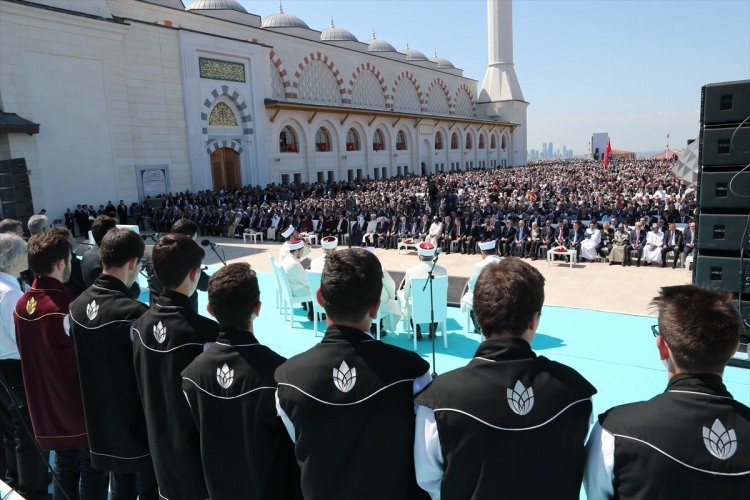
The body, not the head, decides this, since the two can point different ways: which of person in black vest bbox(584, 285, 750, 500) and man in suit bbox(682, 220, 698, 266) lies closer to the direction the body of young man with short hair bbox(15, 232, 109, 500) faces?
the man in suit

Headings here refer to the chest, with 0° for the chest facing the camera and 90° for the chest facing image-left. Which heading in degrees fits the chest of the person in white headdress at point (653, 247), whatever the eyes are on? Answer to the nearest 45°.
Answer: approximately 45°

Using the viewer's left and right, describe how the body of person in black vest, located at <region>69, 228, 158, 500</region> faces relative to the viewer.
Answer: facing away from the viewer and to the right of the viewer

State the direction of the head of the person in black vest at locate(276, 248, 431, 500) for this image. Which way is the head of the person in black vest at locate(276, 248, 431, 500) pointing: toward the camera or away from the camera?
away from the camera

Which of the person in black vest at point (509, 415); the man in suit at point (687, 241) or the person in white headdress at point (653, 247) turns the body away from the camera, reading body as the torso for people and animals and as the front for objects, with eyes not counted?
the person in black vest

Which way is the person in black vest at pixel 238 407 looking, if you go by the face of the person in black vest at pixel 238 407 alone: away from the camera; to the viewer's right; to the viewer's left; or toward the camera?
away from the camera

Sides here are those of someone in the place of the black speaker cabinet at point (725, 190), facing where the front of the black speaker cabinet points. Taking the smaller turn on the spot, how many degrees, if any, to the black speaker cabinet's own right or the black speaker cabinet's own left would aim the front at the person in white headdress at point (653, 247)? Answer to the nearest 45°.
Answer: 0° — it already faces them

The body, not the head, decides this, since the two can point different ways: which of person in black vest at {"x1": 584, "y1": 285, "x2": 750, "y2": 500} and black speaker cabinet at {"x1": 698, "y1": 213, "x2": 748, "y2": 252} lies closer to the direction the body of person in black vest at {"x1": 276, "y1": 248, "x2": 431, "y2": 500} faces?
the black speaker cabinet

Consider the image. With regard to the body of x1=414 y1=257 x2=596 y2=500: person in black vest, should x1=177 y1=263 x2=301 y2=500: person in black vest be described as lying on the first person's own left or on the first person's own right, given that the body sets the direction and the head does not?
on the first person's own left

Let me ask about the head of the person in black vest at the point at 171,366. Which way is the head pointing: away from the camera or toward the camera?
away from the camera

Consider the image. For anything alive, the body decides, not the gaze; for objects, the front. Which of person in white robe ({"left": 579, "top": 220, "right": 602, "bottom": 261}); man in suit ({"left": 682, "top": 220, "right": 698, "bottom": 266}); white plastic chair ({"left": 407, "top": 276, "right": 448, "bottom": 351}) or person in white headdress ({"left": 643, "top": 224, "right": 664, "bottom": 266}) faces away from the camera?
the white plastic chair

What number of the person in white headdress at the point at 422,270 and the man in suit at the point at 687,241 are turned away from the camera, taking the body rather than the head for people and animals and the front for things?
1

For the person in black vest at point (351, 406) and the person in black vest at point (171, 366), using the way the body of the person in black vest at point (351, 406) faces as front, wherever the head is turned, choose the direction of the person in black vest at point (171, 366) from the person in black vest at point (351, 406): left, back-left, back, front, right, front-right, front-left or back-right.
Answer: front-left
